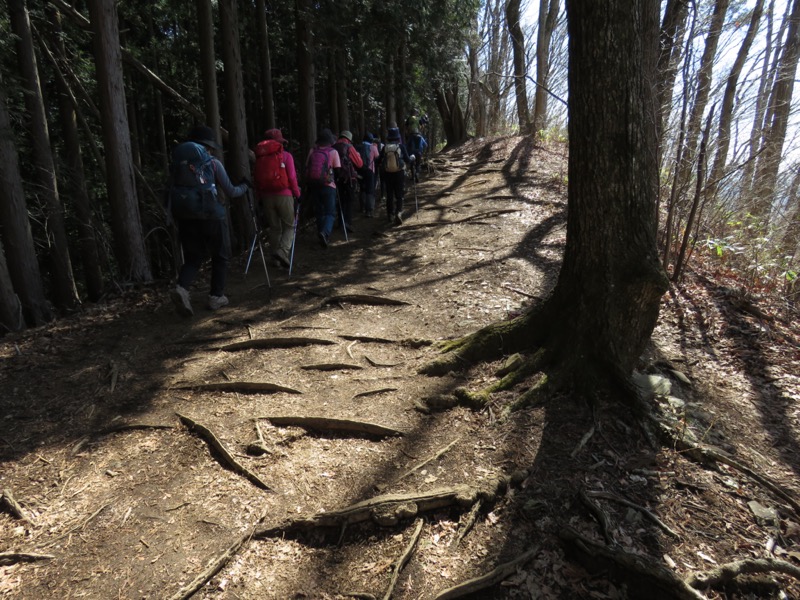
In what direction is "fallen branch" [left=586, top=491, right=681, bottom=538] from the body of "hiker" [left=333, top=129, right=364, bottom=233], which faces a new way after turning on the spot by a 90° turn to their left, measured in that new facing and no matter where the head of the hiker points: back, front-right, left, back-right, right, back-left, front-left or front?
back-left

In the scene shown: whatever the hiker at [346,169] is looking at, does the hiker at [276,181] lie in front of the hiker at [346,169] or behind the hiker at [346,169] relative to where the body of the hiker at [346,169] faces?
behind

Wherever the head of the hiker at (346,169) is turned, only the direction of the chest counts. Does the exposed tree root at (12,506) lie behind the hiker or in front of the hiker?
behind

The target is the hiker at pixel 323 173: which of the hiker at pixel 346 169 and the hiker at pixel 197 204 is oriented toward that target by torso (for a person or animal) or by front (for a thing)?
the hiker at pixel 197 204

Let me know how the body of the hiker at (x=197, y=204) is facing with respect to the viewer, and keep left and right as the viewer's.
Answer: facing away from the viewer and to the right of the viewer

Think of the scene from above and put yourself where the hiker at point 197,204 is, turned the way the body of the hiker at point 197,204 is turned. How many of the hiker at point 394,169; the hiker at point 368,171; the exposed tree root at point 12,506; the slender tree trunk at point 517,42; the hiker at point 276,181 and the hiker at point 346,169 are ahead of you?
5

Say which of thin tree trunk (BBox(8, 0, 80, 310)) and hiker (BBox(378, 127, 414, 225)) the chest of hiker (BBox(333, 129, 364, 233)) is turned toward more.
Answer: the hiker

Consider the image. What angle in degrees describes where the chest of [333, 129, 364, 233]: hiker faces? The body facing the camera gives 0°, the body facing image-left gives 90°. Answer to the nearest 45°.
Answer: approximately 225°

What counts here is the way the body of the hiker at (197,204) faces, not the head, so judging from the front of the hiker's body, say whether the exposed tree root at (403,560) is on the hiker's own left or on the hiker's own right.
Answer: on the hiker's own right

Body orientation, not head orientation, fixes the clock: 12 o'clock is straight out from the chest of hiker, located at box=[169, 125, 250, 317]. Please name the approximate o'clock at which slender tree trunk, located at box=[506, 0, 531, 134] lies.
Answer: The slender tree trunk is roughly at 12 o'clock from the hiker.

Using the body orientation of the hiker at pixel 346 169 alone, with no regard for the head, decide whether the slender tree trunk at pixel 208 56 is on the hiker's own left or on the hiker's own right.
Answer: on the hiker's own left

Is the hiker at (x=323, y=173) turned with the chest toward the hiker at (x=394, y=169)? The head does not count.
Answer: yes

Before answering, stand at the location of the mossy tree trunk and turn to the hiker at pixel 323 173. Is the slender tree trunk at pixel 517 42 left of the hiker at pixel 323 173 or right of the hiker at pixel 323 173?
right

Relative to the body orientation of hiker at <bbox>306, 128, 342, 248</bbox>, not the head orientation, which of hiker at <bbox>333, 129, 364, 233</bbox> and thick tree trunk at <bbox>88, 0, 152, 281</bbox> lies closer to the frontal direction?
the hiker

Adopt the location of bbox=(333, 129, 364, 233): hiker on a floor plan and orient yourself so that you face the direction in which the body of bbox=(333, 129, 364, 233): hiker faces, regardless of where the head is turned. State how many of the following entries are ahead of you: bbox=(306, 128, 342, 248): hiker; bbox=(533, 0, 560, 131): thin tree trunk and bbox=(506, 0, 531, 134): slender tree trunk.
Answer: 2

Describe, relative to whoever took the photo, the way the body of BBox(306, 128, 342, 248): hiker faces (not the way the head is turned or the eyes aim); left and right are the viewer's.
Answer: facing away from the viewer and to the right of the viewer
